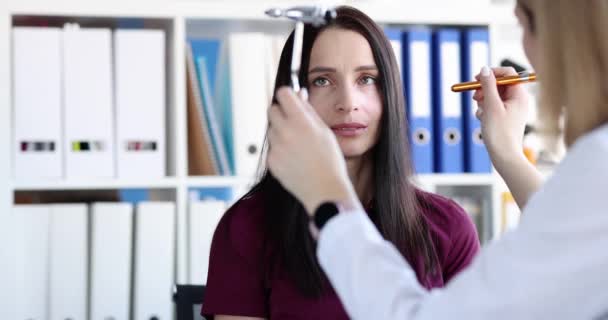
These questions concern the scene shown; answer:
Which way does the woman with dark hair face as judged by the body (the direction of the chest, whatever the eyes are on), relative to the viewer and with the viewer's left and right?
facing the viewer

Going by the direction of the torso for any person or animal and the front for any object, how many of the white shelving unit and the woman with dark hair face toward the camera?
2

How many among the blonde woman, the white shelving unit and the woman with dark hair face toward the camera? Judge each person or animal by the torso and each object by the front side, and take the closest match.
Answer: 2

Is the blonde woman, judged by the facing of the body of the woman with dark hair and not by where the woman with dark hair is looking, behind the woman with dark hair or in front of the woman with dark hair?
in front

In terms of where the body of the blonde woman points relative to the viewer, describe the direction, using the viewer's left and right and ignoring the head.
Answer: facing away from the viewer and to the left of the viewer

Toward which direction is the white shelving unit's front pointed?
toward the camera

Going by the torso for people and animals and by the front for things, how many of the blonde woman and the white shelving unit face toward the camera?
1

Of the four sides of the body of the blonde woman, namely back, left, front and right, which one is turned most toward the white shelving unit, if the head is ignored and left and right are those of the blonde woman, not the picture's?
front

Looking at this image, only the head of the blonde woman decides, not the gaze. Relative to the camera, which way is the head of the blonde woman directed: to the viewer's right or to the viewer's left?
to the viewer's left
